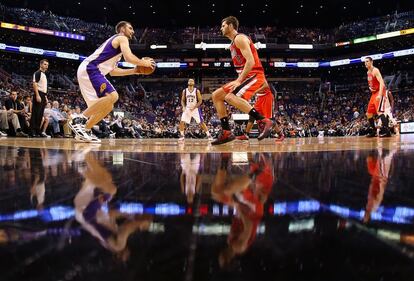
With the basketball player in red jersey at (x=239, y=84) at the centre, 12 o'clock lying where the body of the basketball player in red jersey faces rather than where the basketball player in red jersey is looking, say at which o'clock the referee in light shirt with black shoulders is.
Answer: The referee in light shirt with black shoulders is roughly at 1 o'clock from the basketball player in red jersey.

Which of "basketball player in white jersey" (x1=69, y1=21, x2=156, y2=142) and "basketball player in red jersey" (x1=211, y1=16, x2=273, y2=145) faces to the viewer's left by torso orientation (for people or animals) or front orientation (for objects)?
the basketball player in red jersey

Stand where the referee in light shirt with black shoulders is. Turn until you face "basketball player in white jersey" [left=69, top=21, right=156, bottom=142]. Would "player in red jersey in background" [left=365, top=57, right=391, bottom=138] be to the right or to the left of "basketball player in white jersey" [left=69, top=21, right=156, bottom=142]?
left

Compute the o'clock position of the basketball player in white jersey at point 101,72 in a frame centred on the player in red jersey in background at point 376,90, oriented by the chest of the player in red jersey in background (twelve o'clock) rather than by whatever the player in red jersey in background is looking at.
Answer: The basketball player in white jersey is roughly at 12 o'clock from the player in red jersey in background.

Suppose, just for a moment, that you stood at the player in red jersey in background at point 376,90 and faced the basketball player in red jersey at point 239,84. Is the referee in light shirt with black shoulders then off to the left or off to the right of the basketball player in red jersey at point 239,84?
right

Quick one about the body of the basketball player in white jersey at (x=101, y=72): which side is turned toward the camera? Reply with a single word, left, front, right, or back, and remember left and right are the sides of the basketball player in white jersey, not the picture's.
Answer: right

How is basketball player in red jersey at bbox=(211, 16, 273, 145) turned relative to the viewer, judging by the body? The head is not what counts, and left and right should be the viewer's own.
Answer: facing to the left of the viewer

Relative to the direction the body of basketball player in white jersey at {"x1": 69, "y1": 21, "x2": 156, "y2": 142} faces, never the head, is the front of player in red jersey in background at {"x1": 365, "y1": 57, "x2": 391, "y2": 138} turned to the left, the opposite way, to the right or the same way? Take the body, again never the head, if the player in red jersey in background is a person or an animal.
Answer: the opposite way

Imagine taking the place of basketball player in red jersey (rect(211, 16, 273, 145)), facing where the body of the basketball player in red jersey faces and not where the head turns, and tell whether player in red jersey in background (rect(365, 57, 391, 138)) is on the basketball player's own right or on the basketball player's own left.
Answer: on the basketball player's own right

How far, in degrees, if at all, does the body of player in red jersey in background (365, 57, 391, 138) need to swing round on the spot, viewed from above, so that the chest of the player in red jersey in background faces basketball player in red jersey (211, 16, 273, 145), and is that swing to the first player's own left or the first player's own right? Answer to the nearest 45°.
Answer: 0° — they already face them

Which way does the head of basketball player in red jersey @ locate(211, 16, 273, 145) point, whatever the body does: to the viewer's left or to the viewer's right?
to the viewer's left

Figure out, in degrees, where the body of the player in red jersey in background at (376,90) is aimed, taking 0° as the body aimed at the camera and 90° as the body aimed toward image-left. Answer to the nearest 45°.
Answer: approximately 45°
